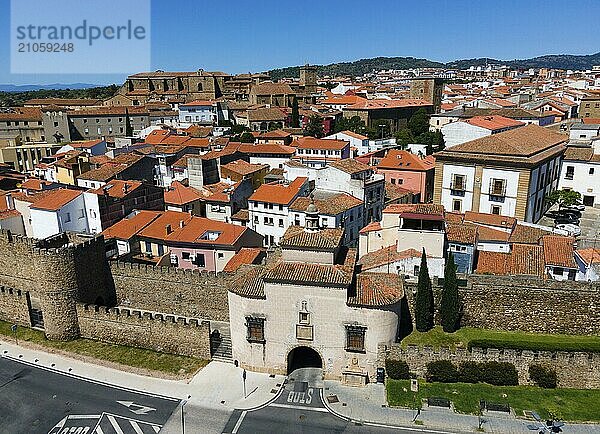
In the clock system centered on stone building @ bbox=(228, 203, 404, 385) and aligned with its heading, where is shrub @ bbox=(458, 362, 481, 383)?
The shrub is roughly at 9 o'clock from the stone building.

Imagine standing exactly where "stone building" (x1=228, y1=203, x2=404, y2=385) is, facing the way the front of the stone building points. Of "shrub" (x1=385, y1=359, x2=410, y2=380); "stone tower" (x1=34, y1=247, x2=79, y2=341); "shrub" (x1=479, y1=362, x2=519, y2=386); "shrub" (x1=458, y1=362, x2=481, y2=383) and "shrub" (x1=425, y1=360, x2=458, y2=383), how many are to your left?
4

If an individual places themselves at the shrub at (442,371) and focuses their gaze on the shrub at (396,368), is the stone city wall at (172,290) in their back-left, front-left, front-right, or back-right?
front-right

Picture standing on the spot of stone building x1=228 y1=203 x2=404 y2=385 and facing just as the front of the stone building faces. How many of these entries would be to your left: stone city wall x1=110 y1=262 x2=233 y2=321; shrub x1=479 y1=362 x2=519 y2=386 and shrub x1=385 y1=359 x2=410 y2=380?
2

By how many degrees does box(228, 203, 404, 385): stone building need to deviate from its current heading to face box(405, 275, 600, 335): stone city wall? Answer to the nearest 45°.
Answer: approximately 90° to its left

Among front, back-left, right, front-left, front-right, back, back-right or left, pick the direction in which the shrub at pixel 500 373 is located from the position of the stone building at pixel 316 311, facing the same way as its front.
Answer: left

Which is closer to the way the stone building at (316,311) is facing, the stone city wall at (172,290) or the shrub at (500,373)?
the shrub

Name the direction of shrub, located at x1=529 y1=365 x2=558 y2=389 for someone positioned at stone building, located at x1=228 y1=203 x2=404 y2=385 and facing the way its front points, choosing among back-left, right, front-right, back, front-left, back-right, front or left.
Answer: left

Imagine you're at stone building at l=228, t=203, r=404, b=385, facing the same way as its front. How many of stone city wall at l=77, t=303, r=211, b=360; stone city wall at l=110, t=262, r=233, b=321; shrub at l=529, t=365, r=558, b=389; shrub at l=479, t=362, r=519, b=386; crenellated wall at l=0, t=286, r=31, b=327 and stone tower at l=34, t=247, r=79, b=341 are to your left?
2

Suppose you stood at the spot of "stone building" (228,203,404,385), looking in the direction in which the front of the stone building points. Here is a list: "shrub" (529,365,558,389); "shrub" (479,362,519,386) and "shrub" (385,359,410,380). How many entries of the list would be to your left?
3

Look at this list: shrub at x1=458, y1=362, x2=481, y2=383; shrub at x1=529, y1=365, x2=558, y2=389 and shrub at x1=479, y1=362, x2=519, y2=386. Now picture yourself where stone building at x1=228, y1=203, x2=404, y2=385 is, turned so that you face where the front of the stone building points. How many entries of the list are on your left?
3

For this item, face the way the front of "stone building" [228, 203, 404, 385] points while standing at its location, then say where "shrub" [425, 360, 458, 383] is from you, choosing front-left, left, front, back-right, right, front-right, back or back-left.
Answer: left

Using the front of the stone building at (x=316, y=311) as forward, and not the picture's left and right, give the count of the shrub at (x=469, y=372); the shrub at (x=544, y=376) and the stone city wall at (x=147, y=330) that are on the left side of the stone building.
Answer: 2

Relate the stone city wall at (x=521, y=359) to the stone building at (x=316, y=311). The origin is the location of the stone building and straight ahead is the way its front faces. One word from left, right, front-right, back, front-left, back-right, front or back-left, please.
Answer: left

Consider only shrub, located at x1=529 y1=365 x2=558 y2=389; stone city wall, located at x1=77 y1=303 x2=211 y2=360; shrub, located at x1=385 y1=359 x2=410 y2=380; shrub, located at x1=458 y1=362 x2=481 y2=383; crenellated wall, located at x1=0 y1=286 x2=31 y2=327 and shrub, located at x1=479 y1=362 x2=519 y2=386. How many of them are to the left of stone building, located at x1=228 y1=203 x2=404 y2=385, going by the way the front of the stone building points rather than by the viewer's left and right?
4

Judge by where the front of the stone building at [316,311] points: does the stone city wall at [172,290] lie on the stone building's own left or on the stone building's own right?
on the stone building's own right

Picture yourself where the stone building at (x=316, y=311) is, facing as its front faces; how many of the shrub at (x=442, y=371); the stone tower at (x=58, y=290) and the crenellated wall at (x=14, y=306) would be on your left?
1

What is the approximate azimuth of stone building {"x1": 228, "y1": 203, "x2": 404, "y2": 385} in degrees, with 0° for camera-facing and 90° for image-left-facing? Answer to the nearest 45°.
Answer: approximately 0°

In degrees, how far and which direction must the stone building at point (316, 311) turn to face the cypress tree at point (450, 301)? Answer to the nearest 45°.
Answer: approximately 90° to its left
